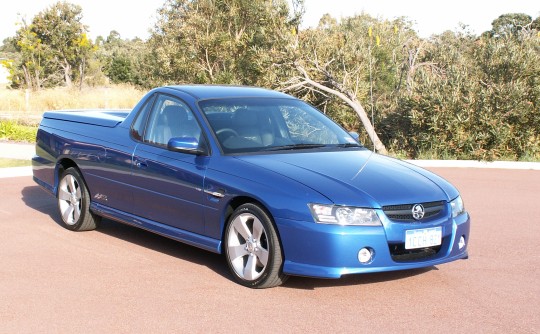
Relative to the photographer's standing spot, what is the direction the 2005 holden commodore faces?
facing the viewer and to the right of the viewer

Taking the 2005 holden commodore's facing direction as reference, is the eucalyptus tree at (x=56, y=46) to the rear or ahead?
to the rear
